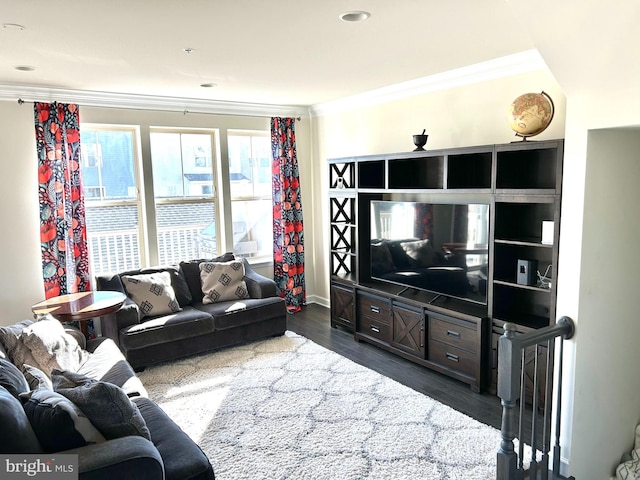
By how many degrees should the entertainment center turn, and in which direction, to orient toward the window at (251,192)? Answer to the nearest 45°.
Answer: approximately 90° to its right

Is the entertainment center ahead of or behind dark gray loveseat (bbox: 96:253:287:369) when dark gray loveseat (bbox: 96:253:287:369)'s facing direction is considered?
ahead

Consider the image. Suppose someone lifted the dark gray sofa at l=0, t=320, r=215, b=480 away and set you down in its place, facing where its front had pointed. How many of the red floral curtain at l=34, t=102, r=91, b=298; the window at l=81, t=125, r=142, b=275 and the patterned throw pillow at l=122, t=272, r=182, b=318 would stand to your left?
3

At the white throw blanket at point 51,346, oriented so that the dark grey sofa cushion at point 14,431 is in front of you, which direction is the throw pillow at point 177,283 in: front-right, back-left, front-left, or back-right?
back-left

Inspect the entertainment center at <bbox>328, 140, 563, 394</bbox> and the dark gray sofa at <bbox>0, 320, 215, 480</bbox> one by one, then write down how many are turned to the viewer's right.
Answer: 1

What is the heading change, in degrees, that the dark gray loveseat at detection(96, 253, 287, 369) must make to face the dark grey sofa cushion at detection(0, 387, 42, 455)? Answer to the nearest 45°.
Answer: approximately 45° to its right

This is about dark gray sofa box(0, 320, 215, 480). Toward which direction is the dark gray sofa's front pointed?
to the viewer's right

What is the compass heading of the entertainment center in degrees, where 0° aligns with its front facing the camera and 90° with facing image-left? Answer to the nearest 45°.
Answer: approximately 45°

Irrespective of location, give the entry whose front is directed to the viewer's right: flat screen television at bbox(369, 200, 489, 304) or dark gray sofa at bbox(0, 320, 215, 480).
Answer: the dark gray sofa

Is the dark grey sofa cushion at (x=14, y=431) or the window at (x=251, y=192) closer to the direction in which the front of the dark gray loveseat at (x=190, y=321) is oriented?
the dark grey sofa cushion

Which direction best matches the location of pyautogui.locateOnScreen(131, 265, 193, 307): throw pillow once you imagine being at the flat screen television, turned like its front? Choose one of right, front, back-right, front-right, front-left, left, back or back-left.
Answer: front-right

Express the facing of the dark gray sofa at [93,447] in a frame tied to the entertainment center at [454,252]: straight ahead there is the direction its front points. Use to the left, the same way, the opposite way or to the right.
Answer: the opposite way
